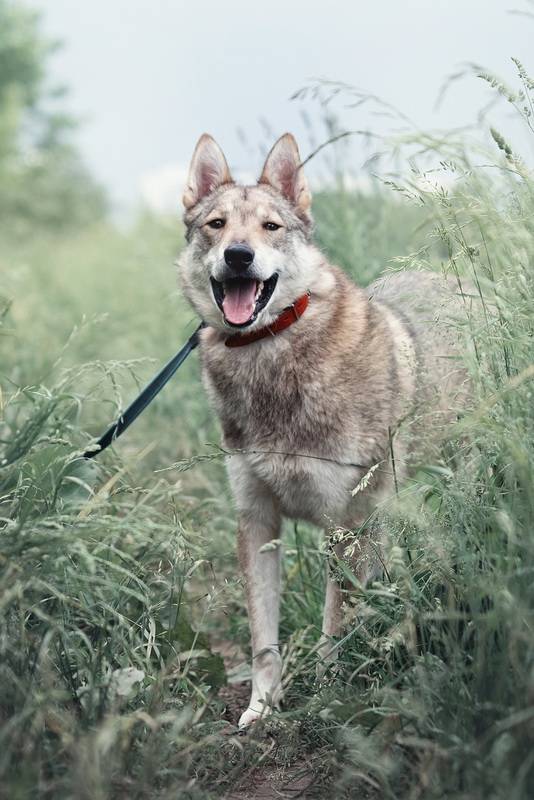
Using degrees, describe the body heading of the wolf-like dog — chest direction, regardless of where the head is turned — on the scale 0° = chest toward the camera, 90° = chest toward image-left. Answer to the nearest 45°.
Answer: approximately 45°
